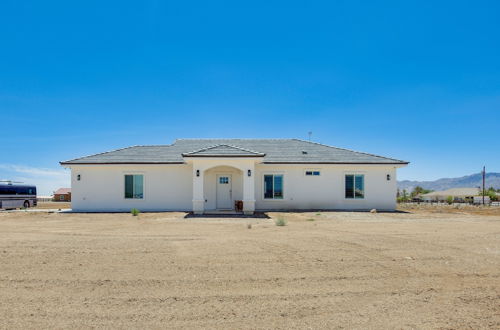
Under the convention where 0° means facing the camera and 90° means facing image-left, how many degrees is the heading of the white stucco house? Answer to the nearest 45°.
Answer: approximately 0°
